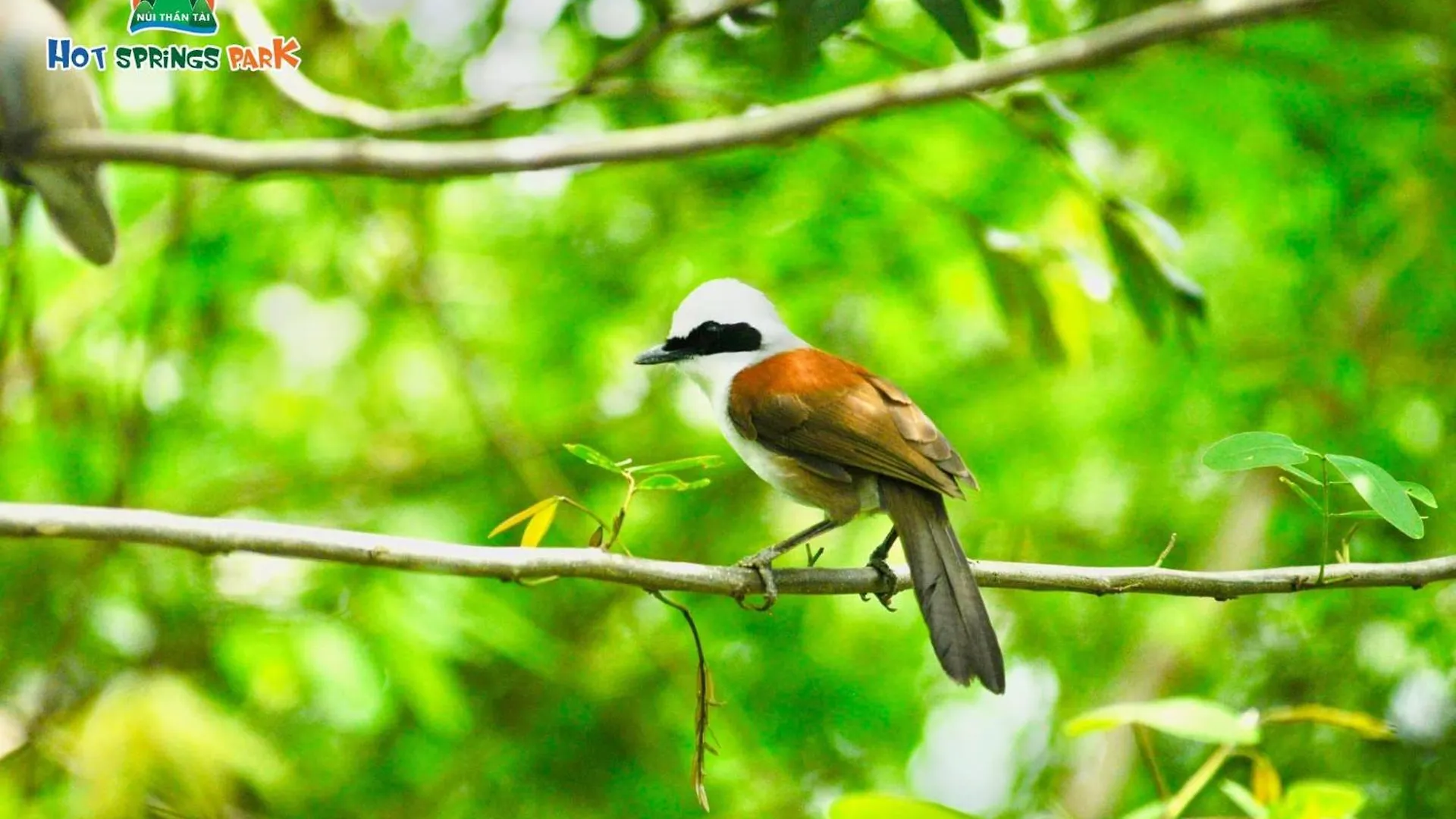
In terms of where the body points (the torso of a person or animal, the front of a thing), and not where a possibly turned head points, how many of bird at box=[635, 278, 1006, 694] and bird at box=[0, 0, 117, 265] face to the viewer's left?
2

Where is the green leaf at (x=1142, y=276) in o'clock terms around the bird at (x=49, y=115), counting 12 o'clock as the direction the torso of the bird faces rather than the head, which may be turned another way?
The green leaf is roughly at 7 o'clock from the bird.

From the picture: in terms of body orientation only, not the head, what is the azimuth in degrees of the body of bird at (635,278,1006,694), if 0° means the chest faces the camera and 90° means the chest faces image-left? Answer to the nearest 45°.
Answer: approximately 90°

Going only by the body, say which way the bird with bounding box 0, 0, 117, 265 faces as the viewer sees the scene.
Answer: to the viewer's left
